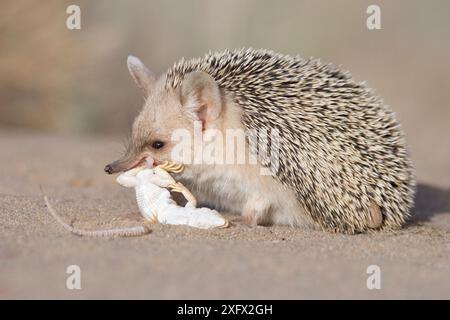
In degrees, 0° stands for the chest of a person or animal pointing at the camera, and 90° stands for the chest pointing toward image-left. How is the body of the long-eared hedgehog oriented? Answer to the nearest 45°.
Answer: approximately 90°
